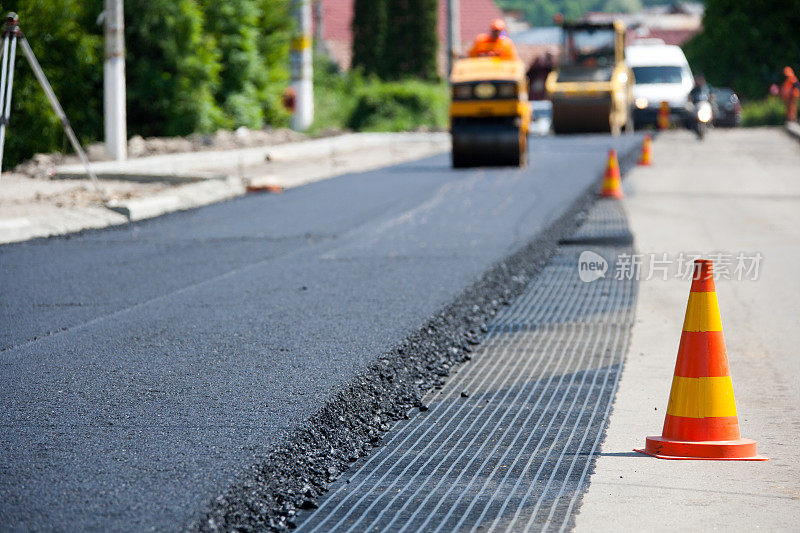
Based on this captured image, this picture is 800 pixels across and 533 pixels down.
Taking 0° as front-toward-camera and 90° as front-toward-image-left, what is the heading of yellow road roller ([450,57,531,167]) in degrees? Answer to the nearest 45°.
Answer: approximately 0°

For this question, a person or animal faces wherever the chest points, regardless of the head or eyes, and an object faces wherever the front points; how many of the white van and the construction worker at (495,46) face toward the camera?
2

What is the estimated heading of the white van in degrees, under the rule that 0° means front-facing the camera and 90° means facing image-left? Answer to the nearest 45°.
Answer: approximately 0°

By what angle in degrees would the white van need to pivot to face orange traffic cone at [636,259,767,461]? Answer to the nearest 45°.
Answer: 0° — it already faces it

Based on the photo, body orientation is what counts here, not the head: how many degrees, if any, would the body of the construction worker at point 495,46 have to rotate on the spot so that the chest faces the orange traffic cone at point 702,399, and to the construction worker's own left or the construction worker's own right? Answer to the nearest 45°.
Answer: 0° — they already face it
